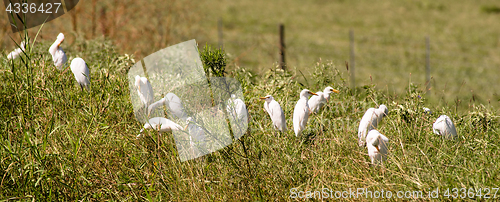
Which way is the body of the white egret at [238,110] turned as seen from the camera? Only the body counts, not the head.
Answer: to the viewer's left

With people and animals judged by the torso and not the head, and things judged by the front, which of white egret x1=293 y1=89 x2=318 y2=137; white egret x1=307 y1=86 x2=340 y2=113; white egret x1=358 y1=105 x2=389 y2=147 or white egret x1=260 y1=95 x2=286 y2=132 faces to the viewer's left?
white egret x1=260 y1=95 x2=286 y2=132

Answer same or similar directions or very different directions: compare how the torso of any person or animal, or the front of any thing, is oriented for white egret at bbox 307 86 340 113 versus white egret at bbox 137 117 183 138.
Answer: very different directions

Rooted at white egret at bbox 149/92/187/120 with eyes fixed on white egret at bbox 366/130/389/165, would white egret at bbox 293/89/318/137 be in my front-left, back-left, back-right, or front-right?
front-left

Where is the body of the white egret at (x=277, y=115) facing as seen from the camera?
to the viewer's left

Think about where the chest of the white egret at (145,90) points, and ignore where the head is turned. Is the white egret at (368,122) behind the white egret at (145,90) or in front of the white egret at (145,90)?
behind

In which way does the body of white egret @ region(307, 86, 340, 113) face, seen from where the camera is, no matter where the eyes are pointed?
to the viewer's right

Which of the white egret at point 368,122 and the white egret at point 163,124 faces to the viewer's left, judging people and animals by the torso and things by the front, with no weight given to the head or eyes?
the white egret at point 163,124

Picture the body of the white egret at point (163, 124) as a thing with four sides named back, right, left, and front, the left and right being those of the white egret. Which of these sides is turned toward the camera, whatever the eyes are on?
left

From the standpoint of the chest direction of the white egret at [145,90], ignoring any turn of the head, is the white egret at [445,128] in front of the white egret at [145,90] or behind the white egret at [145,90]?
behind

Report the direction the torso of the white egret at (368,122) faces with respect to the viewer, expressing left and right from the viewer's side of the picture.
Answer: facing to the right of the viewer

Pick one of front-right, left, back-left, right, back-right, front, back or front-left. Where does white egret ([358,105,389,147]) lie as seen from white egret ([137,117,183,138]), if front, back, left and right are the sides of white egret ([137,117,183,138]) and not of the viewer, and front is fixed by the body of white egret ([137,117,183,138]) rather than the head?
back
